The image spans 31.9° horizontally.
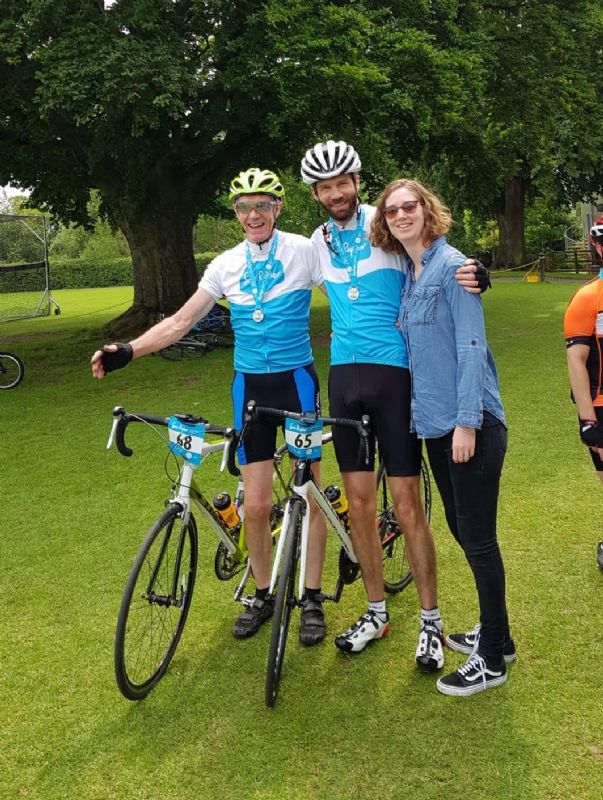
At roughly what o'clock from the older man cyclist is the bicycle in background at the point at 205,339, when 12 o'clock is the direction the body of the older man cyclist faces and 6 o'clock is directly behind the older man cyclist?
The bicycle in background is roughly at 6 o'clock from the older man cyclist.

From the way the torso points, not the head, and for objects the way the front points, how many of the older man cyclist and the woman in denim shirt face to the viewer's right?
0

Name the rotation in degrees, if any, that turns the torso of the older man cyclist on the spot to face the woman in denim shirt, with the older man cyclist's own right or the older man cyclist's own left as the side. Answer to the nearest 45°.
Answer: approximately 45° to the older man cyclist's own left

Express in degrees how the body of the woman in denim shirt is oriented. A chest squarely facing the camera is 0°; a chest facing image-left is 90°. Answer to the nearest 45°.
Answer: approximately 45°

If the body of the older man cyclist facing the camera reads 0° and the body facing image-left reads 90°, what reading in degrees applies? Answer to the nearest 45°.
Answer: approximately 0°

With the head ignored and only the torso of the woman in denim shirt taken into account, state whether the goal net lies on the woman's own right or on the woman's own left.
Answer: on the woman's own right

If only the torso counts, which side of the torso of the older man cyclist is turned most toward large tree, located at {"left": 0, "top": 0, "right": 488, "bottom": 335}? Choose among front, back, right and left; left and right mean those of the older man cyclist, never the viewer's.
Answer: back
